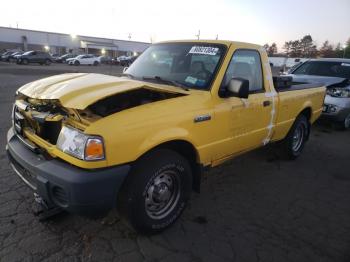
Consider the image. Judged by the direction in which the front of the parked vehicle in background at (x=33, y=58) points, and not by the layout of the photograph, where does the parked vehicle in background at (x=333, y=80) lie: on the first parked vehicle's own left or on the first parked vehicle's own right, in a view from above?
on the first parked vehicle's own left

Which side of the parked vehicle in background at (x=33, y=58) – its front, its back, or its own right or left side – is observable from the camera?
left

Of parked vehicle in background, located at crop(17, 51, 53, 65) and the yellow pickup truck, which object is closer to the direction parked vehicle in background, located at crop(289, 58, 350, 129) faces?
the yellow pickup truck

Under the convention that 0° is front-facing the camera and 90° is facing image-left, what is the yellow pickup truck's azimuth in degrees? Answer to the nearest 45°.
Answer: approximately 45°

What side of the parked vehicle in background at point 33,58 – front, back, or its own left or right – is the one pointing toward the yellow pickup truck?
left

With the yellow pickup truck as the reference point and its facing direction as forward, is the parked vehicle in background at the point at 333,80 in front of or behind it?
behind

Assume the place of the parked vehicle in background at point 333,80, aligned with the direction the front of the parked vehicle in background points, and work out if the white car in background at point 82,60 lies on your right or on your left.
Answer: on your right
